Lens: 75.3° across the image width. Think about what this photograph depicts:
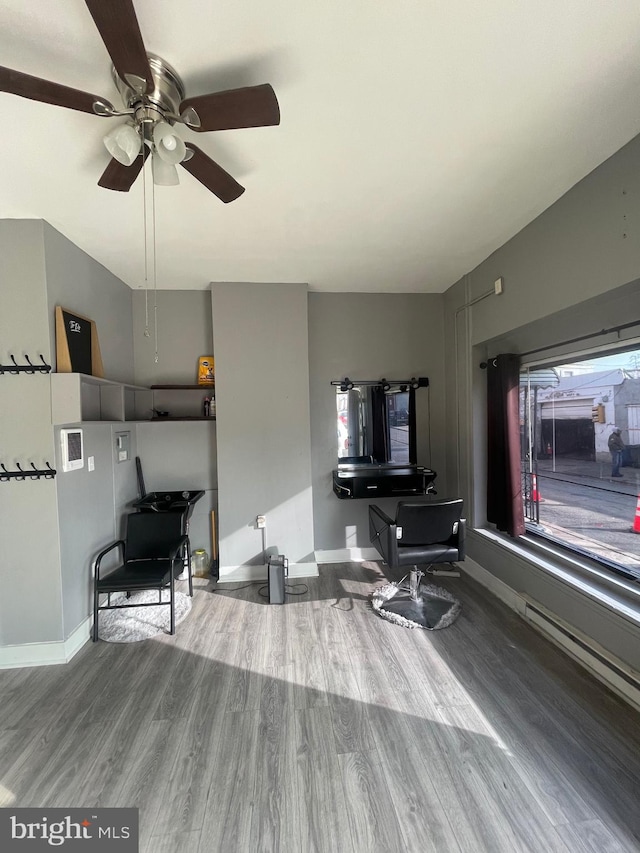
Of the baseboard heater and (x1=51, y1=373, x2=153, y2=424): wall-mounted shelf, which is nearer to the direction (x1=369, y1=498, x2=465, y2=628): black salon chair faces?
the wall-mounted shelf

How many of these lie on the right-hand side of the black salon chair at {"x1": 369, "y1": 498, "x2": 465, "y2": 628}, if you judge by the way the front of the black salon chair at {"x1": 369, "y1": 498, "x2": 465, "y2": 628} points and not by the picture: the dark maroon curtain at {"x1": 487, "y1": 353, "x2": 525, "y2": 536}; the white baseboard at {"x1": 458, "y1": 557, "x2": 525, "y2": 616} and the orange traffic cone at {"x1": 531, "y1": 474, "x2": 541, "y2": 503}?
3

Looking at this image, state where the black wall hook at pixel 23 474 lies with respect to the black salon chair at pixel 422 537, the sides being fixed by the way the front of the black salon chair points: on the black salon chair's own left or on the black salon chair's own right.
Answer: on the black salon chair's own left

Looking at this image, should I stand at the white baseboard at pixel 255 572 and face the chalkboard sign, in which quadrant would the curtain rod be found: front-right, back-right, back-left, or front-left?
back-left

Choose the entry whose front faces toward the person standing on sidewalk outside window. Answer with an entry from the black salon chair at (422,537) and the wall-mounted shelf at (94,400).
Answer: the wall-mounted shelf

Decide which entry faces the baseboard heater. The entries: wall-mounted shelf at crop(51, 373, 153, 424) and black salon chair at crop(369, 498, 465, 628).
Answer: the wall-mounted shelf

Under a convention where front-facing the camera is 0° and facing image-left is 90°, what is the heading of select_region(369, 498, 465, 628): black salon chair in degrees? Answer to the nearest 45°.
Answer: approximately 135°

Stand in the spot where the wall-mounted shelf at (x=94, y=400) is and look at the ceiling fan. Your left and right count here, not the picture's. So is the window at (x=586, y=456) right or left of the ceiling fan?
left

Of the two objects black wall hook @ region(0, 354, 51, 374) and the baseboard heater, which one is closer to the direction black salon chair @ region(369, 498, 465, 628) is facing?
the black wall hook

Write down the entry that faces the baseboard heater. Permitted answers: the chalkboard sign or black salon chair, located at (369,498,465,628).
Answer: the chalkboard sign

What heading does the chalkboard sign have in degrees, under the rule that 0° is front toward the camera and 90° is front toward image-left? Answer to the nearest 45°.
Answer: approximately 315°
